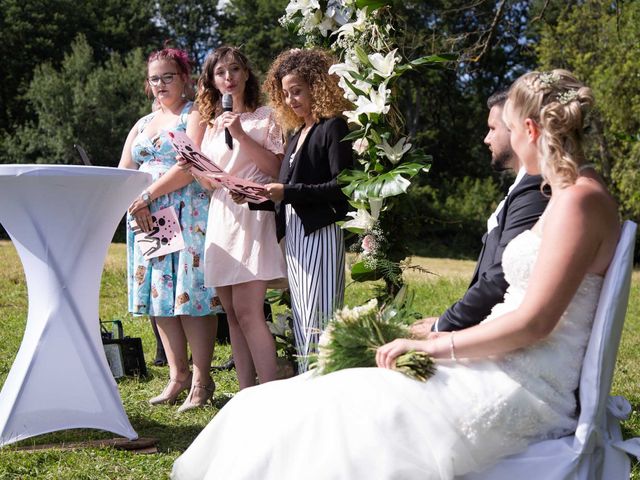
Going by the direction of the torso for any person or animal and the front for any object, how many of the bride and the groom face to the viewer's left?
2

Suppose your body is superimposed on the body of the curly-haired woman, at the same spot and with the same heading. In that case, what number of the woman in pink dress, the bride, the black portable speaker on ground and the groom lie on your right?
2

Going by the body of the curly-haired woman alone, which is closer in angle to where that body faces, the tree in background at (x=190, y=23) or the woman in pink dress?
the woman in pink dress

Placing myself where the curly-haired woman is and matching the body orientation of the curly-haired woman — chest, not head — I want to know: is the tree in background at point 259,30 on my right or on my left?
on my right

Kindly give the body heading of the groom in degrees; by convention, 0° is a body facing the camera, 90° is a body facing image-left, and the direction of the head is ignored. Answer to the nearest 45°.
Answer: approximately 90°

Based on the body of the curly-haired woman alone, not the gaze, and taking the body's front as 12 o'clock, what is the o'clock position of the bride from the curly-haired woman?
The bride is roughly at 10 o'clock from the curly-haired woman.

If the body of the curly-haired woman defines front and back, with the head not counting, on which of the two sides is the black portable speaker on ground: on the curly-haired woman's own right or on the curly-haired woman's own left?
on the curly-haired woman's own right

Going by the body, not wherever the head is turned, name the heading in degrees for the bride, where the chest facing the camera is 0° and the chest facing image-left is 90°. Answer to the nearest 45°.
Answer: approximately 90°

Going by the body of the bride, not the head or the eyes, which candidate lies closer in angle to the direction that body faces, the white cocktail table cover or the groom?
the white cocktail table cover
